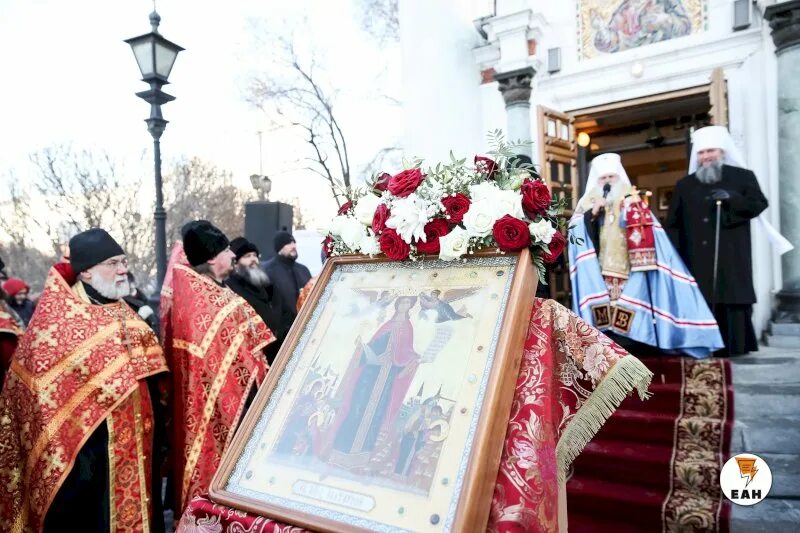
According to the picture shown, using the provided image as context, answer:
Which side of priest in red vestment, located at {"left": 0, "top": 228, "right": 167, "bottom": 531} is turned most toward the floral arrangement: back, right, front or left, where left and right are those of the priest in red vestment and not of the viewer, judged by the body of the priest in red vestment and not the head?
front

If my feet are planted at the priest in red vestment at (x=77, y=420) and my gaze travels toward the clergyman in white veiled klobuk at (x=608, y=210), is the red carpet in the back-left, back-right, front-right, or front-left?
front-right

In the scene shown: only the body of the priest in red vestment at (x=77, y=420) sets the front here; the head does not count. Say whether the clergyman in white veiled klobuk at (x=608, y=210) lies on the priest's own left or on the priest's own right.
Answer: on the priest's own left

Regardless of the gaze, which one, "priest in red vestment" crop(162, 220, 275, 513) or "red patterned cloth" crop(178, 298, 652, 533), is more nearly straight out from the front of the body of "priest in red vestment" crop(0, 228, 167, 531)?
the red patterned cloth

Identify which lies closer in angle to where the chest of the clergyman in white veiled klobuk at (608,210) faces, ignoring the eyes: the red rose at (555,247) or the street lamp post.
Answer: the red rose

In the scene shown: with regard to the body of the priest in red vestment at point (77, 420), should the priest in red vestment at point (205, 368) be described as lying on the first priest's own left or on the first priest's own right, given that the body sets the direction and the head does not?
on the first priest's own left

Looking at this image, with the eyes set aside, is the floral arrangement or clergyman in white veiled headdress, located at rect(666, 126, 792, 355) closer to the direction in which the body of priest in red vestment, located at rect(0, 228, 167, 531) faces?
the floral arrangement

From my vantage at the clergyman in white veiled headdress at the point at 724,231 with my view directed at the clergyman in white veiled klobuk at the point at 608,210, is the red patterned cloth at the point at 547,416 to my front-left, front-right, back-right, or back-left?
front-left

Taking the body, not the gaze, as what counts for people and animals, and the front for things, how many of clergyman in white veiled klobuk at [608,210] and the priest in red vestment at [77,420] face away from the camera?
0

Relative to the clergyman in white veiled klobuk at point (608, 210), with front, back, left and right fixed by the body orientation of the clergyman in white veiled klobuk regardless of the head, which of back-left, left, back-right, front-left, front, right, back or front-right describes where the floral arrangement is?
front

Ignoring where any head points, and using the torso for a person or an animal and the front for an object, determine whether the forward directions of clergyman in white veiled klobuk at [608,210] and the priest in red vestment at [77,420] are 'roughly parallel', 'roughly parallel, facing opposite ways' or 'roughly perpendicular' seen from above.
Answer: roughly perpendicular

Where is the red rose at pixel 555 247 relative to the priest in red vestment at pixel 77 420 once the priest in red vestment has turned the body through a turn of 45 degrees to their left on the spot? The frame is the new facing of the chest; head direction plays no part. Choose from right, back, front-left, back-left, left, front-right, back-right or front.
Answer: front-right

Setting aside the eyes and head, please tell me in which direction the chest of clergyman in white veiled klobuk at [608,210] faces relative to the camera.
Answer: toward the camera

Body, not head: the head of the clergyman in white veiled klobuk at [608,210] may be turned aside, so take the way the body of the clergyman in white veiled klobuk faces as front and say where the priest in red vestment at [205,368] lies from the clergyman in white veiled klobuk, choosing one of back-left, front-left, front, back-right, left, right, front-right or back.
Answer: front-right

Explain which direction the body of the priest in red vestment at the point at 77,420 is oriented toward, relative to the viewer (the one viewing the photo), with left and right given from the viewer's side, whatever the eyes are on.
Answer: facing the viewer and to the right of the viewer

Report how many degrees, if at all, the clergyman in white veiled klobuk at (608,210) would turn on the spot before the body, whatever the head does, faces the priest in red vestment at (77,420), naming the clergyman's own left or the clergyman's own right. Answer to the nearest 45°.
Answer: approximately 45° to the clergyman's own right

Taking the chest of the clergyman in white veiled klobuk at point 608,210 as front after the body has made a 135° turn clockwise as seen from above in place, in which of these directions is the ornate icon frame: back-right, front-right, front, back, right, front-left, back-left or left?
back-left
